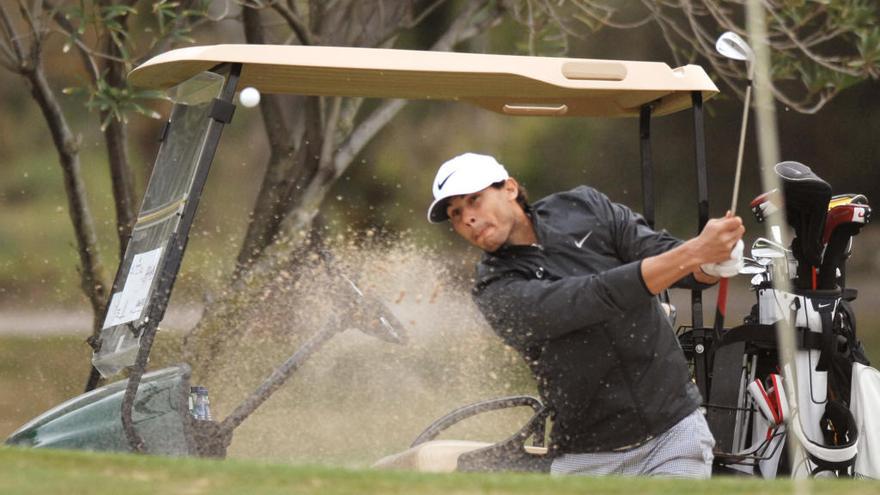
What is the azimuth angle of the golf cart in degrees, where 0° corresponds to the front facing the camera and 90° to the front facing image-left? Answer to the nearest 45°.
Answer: approximately 90°

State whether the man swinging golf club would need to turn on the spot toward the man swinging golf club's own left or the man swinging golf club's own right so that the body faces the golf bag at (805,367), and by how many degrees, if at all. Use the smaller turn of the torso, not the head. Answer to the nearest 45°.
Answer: approximately 135° to the man swinging golf club's own left
